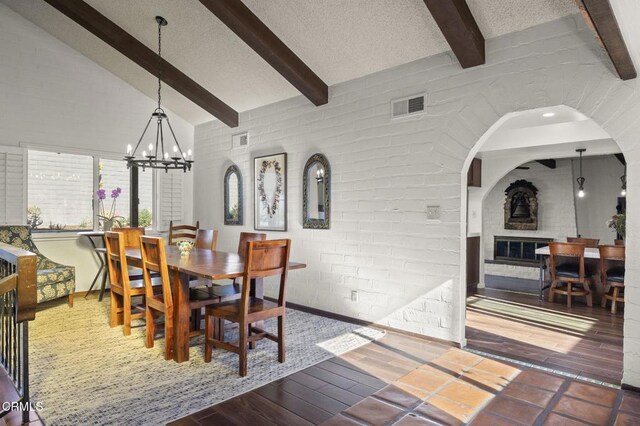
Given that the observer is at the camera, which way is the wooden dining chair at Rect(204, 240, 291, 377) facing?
facing away from the viewer and to the left of the viewer

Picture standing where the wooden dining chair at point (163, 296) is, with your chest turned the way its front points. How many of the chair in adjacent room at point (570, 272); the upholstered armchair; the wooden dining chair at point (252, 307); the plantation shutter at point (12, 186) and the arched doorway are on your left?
2

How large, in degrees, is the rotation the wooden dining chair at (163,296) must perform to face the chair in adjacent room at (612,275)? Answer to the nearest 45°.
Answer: approximately 45° to its right

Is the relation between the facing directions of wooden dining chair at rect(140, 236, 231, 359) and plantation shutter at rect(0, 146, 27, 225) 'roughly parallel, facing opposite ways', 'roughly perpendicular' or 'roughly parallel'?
roughly perpendicular

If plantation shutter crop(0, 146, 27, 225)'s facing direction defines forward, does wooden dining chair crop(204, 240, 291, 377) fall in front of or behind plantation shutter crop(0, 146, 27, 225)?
in front

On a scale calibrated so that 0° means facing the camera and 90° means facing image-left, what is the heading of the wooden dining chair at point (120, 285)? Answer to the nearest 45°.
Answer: approximately 225°

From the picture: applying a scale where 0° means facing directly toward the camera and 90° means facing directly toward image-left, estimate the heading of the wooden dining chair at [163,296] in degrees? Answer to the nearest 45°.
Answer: approximately 225°

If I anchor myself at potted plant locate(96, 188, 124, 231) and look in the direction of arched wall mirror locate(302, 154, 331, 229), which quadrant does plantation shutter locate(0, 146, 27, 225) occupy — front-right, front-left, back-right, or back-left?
back-right

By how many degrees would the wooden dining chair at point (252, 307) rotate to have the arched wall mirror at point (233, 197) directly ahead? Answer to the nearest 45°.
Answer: approximately 45° to its right

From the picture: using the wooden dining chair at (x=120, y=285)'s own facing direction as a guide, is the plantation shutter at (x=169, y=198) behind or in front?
in front

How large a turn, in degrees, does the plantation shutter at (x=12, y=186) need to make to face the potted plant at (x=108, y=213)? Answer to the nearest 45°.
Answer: approximately 45° to its left

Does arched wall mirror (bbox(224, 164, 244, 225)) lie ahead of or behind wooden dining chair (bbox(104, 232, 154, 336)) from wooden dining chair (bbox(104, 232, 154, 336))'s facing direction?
ahead

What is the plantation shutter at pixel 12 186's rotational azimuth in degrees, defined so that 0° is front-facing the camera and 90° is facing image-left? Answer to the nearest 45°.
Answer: approximately 315°

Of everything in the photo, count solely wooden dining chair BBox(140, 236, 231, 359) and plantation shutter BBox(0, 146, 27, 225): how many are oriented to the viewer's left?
0
